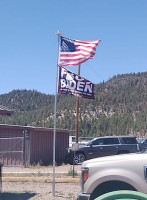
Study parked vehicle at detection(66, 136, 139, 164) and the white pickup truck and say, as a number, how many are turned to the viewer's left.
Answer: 2

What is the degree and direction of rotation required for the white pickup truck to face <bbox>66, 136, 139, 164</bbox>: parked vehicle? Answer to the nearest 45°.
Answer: approximately 90° to its right

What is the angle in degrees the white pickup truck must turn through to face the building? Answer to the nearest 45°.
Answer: approximately 90° to its right

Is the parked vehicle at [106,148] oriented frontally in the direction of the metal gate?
yes

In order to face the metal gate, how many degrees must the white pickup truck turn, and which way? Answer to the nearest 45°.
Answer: approximately 90° to its right

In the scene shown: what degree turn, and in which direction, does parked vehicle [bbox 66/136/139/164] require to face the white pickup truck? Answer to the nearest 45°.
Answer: approximately 90° to its left

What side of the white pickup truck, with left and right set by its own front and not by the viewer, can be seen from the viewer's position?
left

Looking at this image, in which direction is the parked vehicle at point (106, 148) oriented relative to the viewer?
to the viewer's left

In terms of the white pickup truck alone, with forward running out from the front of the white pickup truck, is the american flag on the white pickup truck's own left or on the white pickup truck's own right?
on the white pickup truck's own right

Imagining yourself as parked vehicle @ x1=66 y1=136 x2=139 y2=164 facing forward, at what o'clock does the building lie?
The building is roughly at 12 o'clock from the parked vehicle.
